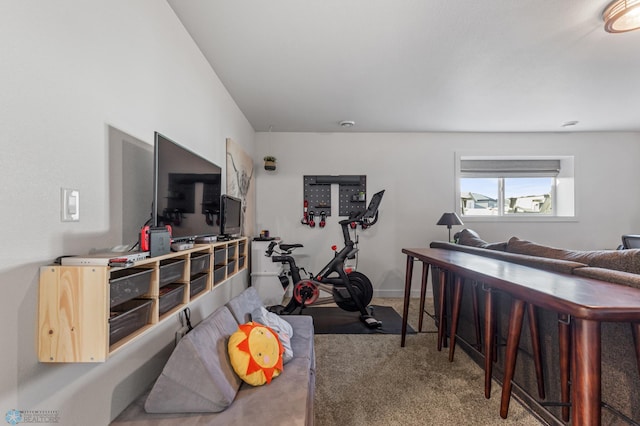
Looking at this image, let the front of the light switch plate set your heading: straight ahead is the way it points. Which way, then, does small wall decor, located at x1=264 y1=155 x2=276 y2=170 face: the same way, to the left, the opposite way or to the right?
to the right

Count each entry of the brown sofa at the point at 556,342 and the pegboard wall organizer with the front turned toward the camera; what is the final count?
1

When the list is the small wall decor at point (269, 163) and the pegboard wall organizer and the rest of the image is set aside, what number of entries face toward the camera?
2

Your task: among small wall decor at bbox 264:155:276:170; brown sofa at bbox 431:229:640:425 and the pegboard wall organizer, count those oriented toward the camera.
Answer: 2

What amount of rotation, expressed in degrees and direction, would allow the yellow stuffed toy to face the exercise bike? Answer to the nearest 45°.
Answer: approximately 90° to its left

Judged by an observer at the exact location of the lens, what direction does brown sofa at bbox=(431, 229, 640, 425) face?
facing away from the viewer and to the right of the viewer

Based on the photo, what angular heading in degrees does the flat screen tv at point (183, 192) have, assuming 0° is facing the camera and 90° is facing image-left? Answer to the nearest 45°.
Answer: approximately 315°

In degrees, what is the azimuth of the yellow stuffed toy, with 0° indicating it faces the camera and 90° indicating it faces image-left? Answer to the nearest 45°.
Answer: approximately 315°

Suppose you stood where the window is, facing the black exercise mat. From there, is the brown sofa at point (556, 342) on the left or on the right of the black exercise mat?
left

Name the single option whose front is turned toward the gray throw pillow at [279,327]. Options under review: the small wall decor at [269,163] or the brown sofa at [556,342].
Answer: the small wall decor
